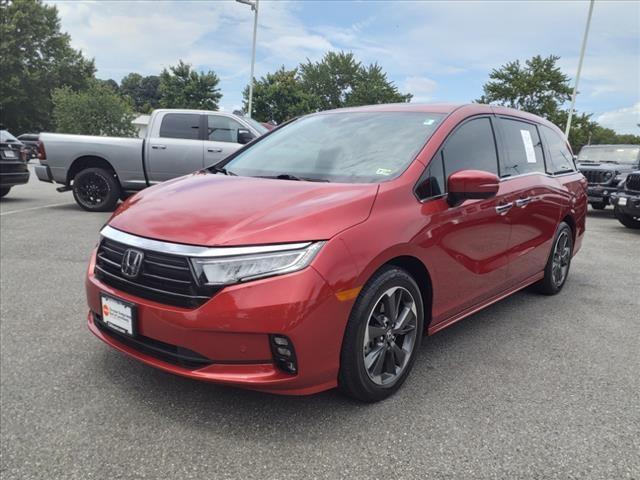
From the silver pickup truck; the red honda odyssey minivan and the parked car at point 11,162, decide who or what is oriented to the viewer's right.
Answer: the silver pickup truck

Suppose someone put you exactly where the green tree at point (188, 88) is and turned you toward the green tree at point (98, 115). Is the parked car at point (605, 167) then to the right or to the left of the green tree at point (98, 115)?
left

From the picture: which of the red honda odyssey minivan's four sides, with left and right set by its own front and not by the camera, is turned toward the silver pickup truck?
right

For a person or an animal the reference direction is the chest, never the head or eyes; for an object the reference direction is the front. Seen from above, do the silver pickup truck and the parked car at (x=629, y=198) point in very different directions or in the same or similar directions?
very different directions

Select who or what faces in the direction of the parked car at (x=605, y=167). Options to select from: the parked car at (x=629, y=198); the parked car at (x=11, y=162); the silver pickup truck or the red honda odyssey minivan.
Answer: the silver pickup truck

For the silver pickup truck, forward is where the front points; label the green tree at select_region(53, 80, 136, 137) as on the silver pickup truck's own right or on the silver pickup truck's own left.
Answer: on the silver pickup truck's own left

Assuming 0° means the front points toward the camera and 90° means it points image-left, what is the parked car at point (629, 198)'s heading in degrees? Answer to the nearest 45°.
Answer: approximately 45°

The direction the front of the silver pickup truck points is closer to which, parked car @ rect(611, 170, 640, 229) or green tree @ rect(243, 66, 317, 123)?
the parked car

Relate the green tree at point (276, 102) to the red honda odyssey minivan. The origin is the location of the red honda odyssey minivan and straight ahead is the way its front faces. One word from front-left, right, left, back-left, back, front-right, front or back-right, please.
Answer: back-right

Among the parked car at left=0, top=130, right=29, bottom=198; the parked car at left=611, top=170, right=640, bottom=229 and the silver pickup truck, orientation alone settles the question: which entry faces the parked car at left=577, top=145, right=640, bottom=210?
the silver pickup truck

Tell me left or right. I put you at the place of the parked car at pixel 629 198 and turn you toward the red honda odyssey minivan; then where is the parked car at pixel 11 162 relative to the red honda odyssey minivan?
right

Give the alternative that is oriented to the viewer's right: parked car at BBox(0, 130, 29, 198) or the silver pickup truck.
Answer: the silver pickup truck

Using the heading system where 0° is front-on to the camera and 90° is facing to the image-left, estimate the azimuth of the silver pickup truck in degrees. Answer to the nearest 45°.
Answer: approximately 270°

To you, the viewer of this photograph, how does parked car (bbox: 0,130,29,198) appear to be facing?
facing away from the viewer and to the left of the viewer
